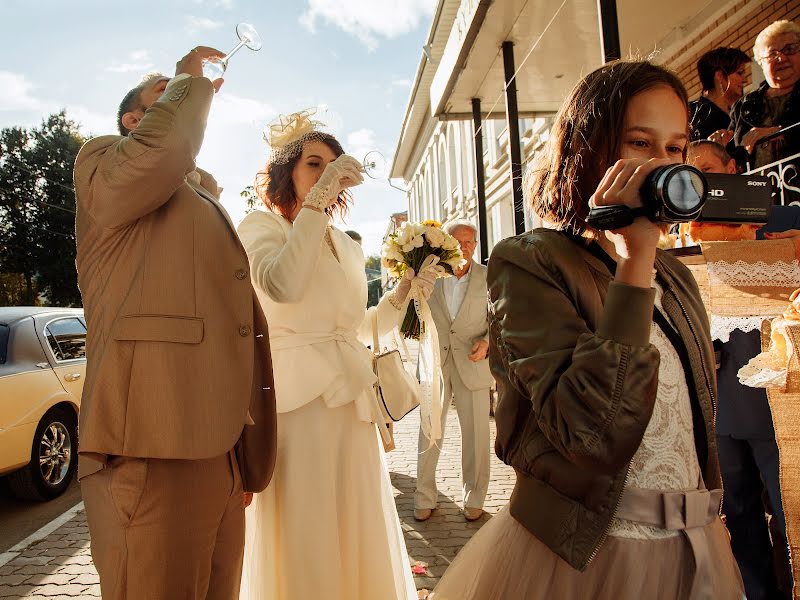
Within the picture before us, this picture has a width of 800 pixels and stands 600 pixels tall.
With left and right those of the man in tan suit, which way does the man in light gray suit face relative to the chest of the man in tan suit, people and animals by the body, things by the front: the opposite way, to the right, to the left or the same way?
to the right

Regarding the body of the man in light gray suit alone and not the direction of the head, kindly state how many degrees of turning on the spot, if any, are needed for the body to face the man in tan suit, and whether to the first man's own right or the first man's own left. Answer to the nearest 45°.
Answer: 0° — they already face them

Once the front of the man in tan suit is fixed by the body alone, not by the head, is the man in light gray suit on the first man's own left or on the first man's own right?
on the first man's own left

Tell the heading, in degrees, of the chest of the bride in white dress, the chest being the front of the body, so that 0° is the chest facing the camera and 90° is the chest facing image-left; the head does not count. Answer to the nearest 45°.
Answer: approximately 315°

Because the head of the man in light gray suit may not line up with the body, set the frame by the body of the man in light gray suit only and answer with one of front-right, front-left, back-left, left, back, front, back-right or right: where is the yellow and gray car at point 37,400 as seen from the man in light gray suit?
right

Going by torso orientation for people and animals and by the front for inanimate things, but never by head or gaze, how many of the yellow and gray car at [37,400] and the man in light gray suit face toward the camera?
1

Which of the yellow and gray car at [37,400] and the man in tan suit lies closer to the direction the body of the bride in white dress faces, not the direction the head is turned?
the man in tan suit

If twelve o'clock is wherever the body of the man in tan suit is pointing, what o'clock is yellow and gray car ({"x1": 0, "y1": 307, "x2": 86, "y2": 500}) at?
The yellow and gray car is roughly at 7 o'clock from the man in tan suit.
